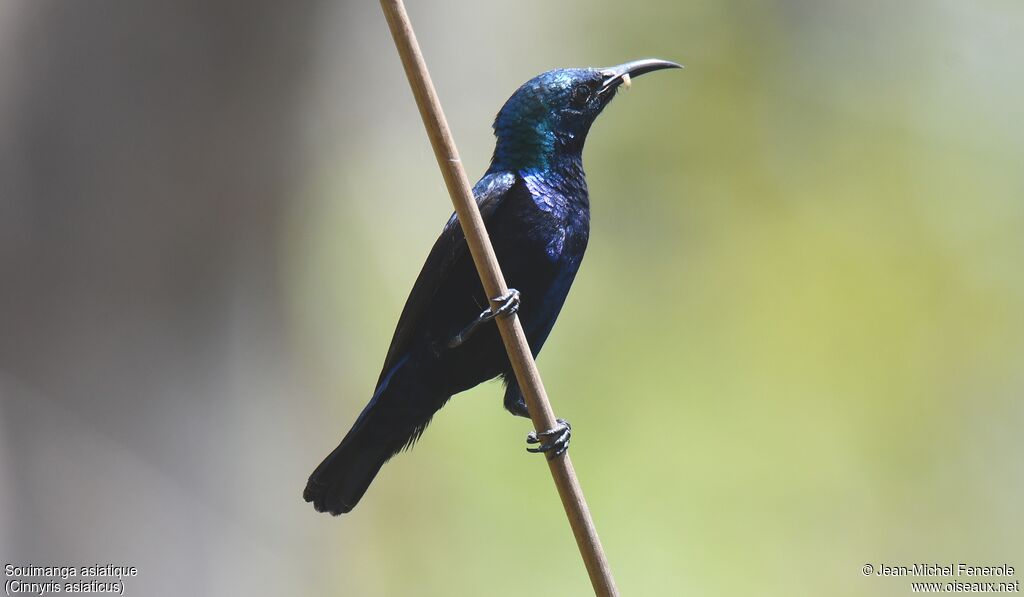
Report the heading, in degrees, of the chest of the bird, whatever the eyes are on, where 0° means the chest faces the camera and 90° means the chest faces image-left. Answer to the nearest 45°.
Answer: approximately 270°
